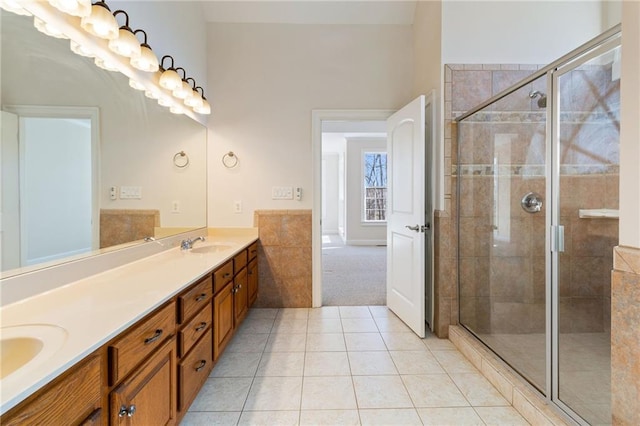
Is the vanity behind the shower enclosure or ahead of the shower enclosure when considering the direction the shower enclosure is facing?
ahead

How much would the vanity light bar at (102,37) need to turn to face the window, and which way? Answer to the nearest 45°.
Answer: approximately 90° to its left

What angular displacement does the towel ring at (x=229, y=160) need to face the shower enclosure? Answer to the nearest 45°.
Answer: approximately 45° to its left

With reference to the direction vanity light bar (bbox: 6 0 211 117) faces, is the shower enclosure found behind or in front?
in front

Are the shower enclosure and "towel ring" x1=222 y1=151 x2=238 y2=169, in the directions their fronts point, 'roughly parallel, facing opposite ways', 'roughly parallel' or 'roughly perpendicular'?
roughly perpendicular

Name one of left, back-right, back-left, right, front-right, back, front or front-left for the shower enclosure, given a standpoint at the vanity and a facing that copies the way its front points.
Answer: front-left

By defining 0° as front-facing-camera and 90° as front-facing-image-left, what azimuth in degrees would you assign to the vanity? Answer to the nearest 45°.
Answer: approximately 315°
